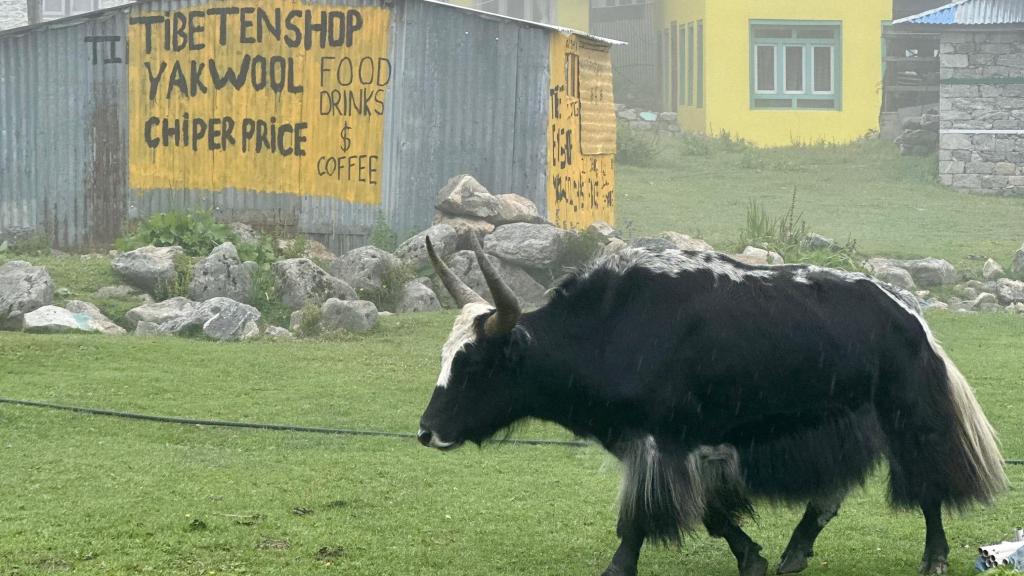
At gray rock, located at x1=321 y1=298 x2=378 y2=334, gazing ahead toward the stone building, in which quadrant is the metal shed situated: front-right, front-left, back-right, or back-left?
front-left

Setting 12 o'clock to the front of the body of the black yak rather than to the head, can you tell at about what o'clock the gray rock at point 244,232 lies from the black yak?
The gray rock is roughly at 2 o'clock from the black yak.

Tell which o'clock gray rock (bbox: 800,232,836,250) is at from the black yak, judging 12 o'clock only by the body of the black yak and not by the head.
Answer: The gray rock is roughly at 3 o'clock from the black yak.

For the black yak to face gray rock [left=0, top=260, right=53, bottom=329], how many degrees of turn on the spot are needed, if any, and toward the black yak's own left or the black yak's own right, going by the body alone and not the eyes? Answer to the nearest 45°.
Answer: approximately 45° to the black yak's own right

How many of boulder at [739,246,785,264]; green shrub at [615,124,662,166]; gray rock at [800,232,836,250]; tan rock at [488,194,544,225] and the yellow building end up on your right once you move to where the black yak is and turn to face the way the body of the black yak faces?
5

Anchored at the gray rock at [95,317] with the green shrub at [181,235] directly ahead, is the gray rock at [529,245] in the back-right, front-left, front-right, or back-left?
front-right

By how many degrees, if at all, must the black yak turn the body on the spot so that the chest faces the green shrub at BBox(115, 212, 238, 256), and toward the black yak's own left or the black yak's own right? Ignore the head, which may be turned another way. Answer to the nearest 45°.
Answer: approximately 45° to the black yak's own right

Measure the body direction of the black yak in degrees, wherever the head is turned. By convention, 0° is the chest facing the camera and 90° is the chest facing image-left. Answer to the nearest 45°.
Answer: approximately 90°

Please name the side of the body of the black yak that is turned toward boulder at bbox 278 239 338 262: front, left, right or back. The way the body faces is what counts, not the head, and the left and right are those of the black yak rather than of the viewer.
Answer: right

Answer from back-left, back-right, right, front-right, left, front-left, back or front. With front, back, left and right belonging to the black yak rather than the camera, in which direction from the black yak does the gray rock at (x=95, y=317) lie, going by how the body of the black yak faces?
front-right

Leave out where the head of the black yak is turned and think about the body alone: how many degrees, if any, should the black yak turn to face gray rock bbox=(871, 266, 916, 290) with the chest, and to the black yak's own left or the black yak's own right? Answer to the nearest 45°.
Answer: approximately 90° to the black yak's own right

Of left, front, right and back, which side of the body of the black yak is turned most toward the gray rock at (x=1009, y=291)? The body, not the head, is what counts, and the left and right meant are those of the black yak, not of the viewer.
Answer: right

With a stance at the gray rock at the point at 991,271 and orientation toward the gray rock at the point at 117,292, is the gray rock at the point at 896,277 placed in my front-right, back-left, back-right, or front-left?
front-left
